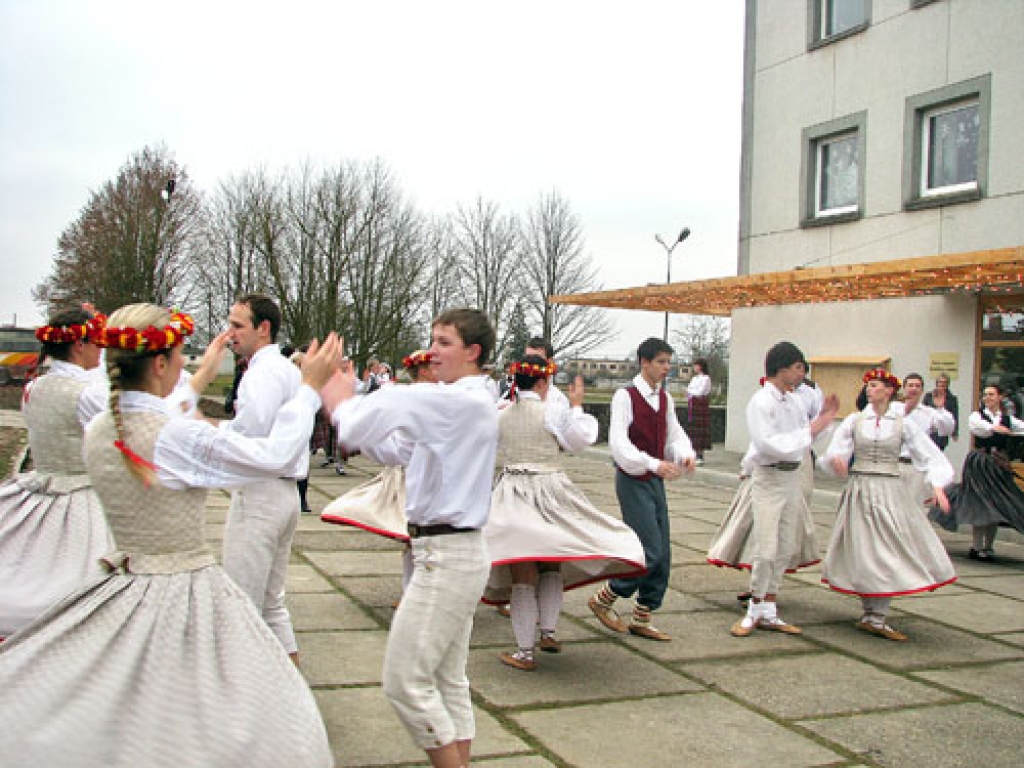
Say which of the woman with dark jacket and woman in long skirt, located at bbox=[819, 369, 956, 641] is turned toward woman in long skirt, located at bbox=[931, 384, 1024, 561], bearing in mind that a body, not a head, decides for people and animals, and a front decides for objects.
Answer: the woman with dark jacket

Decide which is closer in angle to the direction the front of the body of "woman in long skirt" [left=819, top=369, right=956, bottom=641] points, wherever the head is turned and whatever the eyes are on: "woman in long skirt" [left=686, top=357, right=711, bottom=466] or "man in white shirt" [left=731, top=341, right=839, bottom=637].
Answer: the man in white shirt

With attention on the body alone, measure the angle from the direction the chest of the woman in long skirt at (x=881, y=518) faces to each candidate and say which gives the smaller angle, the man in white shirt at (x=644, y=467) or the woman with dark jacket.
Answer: the man in white shirt

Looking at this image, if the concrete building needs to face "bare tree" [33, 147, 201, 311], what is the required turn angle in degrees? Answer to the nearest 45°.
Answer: approximately 90° to its right

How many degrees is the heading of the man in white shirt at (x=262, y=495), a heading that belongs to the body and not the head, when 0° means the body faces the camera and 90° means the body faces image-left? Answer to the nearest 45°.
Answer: approximately 90°

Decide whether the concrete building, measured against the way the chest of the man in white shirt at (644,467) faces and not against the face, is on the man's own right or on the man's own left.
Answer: on the man's own left

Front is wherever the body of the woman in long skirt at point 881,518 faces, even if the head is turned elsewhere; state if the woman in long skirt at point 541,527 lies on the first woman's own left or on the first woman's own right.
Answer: on the first woman's own right

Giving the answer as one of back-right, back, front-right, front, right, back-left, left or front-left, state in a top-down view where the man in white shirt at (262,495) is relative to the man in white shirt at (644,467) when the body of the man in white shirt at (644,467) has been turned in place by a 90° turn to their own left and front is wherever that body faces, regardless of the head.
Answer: back

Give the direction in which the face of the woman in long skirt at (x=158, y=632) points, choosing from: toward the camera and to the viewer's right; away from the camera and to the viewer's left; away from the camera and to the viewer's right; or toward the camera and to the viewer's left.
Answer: away from the camera and to the viewer's right

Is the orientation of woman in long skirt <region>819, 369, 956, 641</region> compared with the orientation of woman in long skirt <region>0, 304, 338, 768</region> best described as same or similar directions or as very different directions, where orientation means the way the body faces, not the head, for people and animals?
very different directions

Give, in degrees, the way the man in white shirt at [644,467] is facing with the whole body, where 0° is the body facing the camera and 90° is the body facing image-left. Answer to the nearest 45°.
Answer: approximately 315°

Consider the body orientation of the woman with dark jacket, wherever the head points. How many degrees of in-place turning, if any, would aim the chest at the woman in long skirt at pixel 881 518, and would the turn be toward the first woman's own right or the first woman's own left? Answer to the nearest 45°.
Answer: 0° — they already face them

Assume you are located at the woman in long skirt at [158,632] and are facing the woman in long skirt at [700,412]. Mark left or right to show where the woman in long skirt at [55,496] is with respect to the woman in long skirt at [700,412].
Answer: left

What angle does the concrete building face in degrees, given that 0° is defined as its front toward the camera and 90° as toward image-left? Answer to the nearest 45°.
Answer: approximately 45°

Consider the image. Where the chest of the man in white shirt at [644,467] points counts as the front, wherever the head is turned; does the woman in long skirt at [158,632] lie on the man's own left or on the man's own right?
on the man's own right

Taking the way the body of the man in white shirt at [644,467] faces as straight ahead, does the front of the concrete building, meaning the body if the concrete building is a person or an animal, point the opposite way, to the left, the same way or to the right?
to the right
